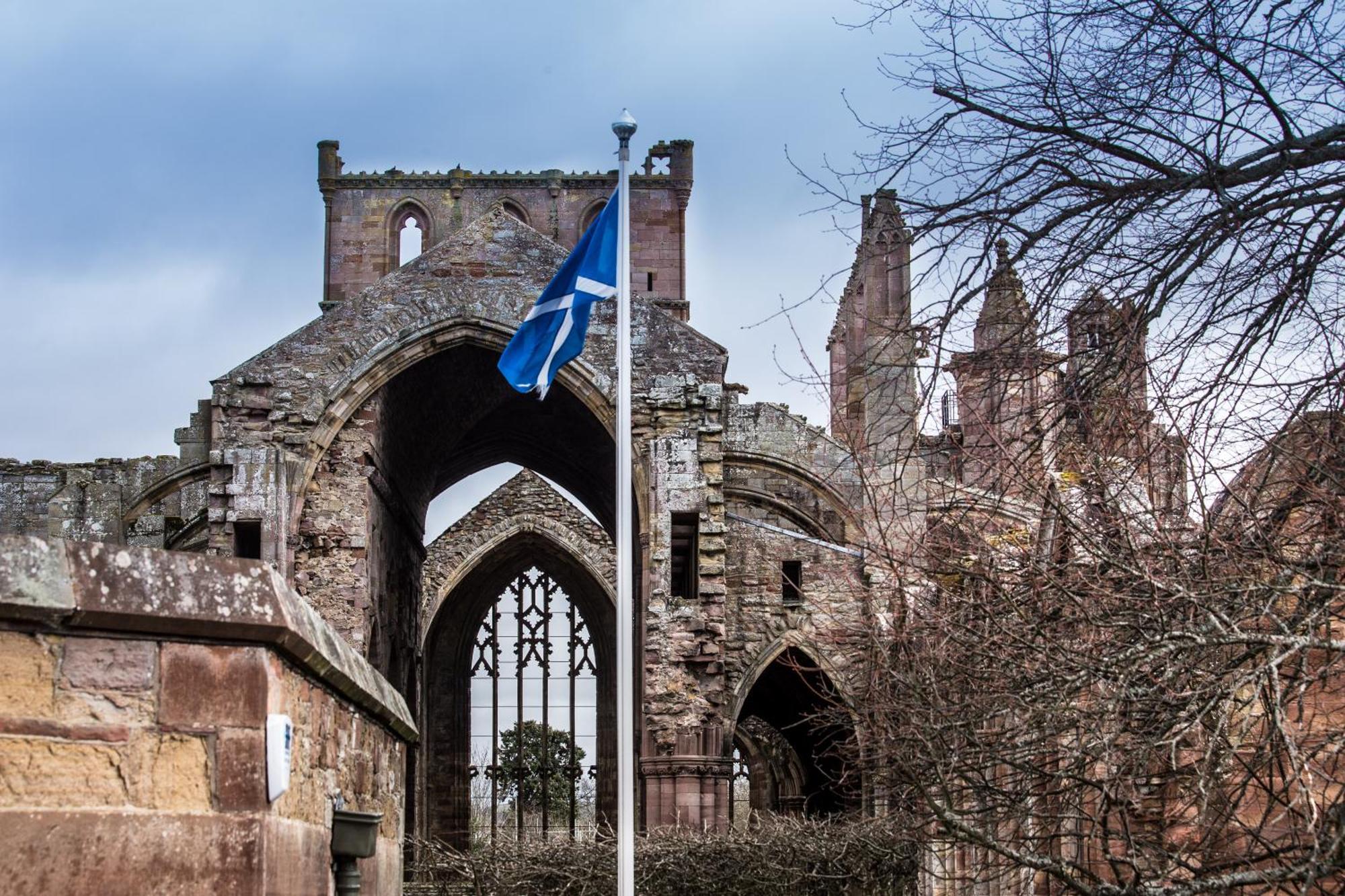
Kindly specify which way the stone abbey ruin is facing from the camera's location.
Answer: facing the viewer

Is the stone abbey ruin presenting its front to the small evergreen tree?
no
